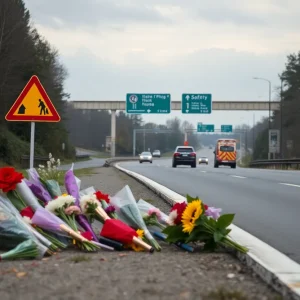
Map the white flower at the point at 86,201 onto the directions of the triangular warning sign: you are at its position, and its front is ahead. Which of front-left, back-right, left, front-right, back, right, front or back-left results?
front

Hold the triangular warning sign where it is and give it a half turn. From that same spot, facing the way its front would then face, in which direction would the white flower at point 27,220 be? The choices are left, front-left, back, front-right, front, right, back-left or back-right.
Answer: back

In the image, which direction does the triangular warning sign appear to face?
toward the camera

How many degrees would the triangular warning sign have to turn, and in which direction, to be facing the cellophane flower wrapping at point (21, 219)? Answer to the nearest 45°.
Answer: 0° — it already faces it

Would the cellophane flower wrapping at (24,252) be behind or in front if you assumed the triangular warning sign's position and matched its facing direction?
in front

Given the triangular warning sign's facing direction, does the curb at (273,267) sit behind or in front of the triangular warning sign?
in front

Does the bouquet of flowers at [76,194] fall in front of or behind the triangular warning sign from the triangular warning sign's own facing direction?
in front

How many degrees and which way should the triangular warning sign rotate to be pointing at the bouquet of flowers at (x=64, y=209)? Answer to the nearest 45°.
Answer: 0° — it already faces it

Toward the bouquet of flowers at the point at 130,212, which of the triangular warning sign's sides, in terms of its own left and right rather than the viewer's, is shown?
front

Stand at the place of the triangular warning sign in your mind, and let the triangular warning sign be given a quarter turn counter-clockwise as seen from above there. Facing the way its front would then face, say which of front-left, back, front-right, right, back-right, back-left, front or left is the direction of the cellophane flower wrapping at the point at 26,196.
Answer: right

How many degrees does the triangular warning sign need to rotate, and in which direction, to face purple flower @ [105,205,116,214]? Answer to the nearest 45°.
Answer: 0° — it already faces it

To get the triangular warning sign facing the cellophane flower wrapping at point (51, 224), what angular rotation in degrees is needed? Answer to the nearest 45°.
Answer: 0° — it already faces it

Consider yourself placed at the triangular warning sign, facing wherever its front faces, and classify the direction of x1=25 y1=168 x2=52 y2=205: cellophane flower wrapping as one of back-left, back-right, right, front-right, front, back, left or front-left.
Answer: front
